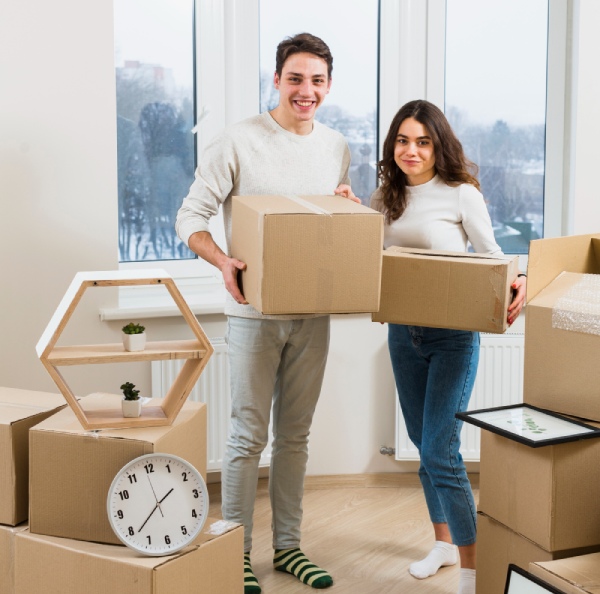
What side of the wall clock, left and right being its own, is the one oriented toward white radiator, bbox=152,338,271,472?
back

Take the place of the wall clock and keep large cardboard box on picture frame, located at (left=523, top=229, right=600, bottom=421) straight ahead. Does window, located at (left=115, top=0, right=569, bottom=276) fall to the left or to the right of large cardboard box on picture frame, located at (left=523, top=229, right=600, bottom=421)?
left

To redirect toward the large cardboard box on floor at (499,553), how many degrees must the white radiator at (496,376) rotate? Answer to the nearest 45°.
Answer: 0° — it already faces it

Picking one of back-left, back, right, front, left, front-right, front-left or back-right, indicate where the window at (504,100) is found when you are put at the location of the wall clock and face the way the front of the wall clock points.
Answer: back-left

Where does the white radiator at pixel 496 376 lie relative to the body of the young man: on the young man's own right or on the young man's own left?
on the young man's own left
